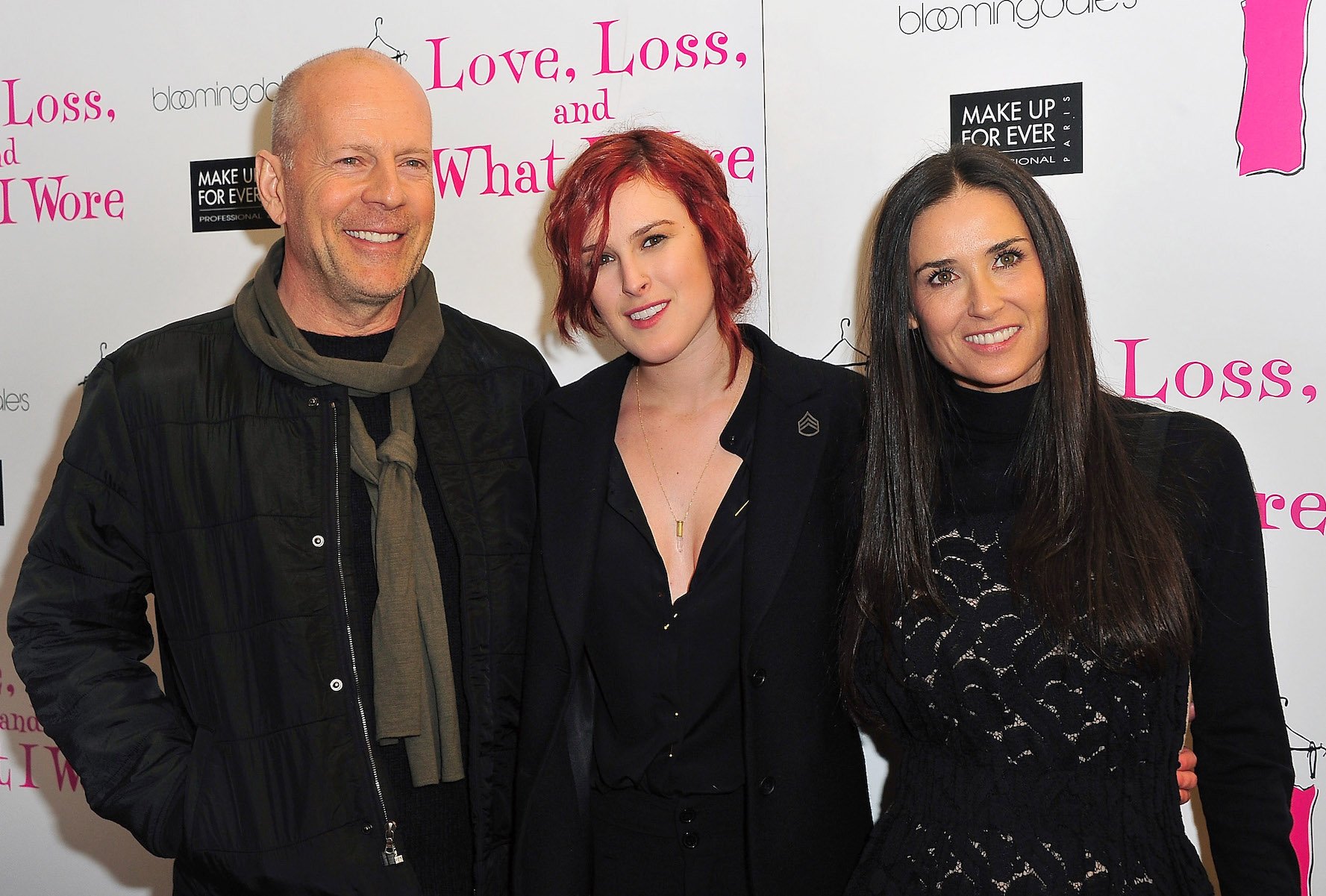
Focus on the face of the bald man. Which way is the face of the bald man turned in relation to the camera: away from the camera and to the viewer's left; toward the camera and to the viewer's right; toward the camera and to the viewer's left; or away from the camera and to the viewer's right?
toward the camera and to the viewer's right

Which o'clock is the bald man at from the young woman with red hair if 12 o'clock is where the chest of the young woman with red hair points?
The bald man is roughly at 3 o'clock from the young woman with red hair.

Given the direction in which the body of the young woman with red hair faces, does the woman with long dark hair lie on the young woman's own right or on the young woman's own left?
on the young woman's own left

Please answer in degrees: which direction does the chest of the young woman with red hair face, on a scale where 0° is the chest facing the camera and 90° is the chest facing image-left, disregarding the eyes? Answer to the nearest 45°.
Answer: approximately 0°

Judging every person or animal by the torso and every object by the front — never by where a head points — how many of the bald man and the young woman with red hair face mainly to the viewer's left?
0

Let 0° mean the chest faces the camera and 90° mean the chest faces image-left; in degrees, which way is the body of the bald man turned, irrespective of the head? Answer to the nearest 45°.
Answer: approximately 315°

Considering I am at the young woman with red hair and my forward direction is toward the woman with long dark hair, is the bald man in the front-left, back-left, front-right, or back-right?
back-right
